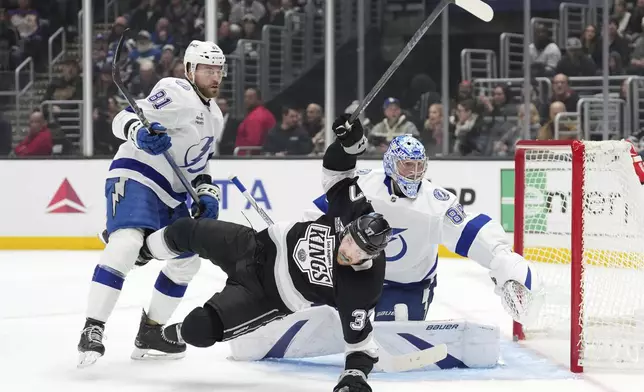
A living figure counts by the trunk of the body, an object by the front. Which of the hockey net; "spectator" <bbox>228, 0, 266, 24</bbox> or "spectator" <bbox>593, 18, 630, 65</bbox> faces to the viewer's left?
the hockey net

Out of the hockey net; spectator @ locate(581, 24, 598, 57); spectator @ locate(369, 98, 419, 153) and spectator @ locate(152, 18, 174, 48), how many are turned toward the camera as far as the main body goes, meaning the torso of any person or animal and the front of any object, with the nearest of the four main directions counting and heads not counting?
3

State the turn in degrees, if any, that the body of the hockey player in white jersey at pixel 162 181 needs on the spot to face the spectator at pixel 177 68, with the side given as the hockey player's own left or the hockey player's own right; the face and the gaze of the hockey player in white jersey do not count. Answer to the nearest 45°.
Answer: approximately 135° to the hockey player's own left

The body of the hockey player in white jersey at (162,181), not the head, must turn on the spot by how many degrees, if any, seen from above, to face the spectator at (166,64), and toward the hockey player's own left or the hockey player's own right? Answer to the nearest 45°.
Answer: approximately 135° to the hockey player's own left

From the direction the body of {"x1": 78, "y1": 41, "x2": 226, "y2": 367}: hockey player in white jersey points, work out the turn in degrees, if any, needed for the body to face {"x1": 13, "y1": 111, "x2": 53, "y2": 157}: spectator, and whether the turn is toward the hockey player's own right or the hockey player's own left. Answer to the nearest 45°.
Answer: approximately 135° to the hockey player's own left
